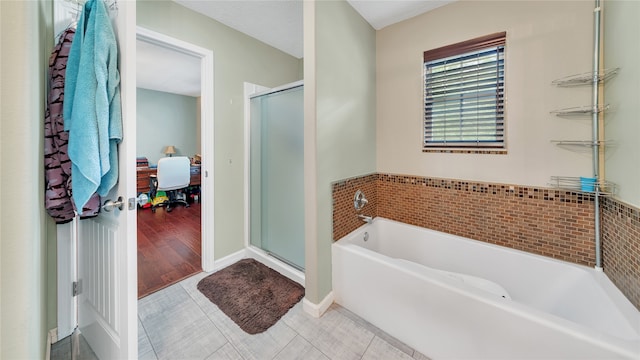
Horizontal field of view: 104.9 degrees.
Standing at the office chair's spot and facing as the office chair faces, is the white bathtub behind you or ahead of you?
behind

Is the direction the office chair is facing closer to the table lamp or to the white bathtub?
the table lamp

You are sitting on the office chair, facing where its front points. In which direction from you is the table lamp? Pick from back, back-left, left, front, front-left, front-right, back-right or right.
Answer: front-right

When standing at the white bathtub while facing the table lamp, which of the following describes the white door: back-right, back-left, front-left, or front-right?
front-left

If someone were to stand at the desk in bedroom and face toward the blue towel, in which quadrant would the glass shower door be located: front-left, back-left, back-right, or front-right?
front-left

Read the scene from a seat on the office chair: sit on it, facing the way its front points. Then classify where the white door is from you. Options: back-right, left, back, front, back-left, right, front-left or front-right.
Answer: back-left

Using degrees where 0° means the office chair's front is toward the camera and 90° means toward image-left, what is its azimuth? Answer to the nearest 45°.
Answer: approximately 135°

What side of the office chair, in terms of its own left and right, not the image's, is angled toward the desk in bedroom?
front

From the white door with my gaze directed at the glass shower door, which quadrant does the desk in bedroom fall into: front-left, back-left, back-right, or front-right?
front-left

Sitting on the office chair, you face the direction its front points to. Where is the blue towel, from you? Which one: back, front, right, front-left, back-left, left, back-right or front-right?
back-left
